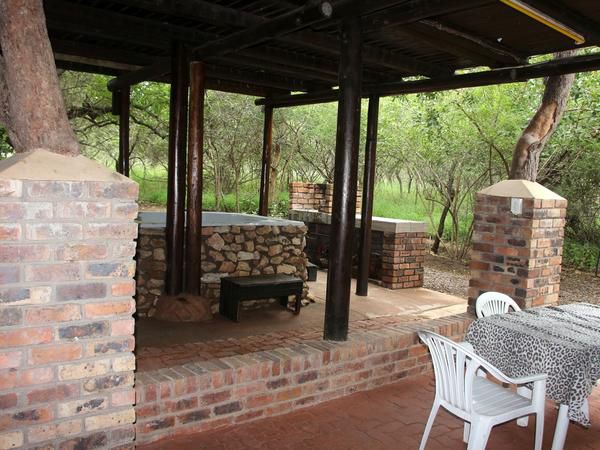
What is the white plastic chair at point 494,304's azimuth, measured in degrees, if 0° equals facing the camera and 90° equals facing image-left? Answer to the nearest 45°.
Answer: approximately 315°

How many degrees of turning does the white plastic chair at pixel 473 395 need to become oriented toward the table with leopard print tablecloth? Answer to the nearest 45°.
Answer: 0° — it already faces it

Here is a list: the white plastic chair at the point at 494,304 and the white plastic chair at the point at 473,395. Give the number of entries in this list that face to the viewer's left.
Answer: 0

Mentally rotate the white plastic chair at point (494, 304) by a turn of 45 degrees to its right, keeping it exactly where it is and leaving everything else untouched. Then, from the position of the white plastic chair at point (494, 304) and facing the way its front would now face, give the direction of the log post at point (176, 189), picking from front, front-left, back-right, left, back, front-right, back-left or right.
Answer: right

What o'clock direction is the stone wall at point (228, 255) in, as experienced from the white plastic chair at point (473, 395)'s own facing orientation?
The stone wall is roughly at 9 o'clock from the white plastic chair.

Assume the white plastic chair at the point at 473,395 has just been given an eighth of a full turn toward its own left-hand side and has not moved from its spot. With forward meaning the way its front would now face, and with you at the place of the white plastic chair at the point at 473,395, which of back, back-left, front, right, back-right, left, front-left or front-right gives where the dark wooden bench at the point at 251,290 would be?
front-left

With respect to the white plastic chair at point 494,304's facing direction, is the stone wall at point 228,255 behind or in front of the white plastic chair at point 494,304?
behind

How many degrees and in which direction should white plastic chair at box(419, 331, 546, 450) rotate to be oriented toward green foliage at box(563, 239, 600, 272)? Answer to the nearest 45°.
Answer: approximately 45° to its left

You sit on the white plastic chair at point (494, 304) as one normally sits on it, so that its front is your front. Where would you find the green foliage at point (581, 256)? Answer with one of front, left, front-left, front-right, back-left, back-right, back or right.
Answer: back-left

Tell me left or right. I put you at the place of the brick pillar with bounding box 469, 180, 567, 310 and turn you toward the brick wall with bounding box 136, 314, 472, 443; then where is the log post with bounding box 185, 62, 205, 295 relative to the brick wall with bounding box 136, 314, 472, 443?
right

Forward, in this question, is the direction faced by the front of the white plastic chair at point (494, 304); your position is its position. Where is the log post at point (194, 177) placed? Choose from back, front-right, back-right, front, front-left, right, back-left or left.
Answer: back-right

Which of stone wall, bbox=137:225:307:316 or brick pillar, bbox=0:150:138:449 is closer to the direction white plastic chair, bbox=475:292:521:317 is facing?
the brick pillar

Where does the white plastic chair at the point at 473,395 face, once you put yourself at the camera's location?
facing away from the viewer and to the right of the viewer

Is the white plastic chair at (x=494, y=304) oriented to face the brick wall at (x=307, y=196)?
no

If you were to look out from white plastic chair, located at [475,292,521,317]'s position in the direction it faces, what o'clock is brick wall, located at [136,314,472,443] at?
The brick wall is roughly at 3 o'clock from the white plastic chair.

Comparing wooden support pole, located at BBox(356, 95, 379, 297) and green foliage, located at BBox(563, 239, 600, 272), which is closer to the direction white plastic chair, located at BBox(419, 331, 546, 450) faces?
the green foliage

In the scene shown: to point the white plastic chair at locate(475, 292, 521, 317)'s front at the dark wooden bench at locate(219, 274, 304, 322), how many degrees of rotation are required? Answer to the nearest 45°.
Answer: approximately 135° to its right

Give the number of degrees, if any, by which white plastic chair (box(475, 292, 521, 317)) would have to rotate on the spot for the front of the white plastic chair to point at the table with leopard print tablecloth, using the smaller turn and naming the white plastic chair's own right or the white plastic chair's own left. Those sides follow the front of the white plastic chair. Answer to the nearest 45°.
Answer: approximately 45° to the white plastic chair's own right

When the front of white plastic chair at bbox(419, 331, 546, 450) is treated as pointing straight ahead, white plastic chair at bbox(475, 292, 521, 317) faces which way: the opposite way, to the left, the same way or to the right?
to the right
